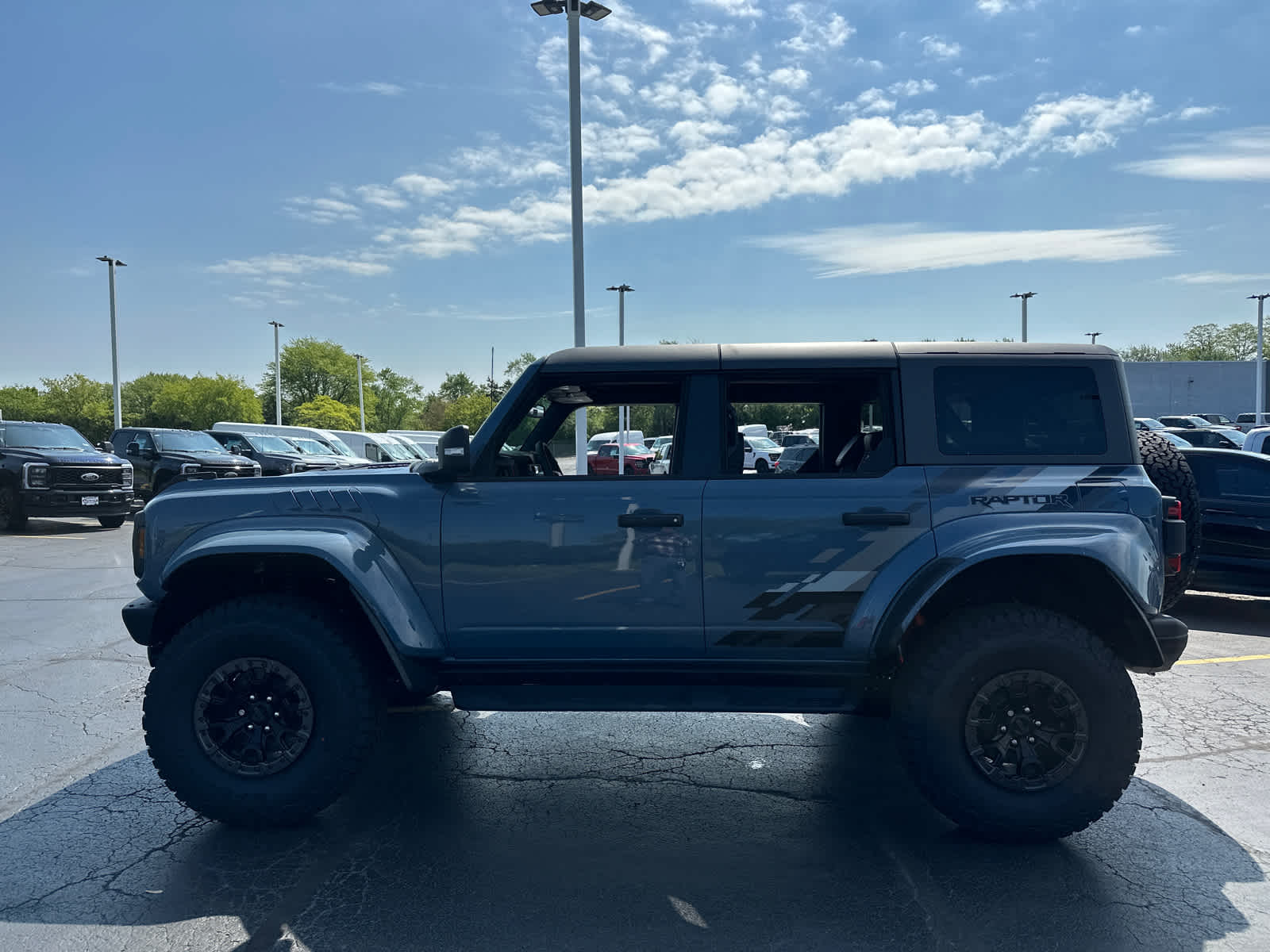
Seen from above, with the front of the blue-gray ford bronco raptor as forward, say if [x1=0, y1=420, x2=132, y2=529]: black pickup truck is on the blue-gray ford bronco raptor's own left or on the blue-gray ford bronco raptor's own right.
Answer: on the blue-gray ford bronco raptor's own right

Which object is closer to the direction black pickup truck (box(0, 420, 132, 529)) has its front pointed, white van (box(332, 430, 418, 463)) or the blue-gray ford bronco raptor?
the blue-gray ford bronco raptor

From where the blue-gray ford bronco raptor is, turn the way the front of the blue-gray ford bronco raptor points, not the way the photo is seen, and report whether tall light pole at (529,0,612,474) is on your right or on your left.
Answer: on your right

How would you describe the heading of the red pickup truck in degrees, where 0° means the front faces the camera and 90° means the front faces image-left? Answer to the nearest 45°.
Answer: approximately 315°

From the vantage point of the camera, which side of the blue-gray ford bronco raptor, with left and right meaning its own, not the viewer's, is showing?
left

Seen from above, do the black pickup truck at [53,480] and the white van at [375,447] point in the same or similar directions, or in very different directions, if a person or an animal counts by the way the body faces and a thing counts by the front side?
same or similar directions

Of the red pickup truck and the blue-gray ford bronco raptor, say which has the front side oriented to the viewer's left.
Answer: the blue-gray ford bronco raptor

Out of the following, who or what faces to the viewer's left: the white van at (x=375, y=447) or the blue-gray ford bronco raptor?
the blue-gray ford bronco raptor

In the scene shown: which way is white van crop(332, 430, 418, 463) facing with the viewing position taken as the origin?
facing the viewer and to the right of the viewer

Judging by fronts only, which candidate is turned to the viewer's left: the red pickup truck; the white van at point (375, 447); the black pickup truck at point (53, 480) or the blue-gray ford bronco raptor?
the blue-gray ford bronco raptor

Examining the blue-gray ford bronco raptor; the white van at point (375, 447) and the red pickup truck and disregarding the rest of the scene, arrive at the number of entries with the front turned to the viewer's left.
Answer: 1

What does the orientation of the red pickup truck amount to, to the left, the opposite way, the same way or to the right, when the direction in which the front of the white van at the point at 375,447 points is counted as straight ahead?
the same way

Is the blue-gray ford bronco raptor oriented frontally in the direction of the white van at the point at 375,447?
no
